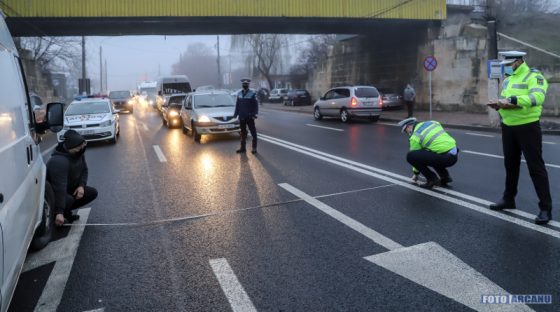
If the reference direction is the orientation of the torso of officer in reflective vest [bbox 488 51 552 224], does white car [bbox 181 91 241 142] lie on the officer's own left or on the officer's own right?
on the officer's own right

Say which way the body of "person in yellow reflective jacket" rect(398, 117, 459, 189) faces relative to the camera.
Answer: to the viewer's left

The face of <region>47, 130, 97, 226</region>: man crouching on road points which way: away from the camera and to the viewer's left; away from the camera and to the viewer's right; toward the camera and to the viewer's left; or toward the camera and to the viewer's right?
toward the camera and to the viewer's right

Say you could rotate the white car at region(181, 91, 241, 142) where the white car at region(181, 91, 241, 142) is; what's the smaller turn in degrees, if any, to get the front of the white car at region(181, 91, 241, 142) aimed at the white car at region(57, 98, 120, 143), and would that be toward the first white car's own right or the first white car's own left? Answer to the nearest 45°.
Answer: approximately 135° to the first white car's own right

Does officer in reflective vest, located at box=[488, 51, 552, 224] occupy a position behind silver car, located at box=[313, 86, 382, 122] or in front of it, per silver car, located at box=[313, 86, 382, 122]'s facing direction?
behind

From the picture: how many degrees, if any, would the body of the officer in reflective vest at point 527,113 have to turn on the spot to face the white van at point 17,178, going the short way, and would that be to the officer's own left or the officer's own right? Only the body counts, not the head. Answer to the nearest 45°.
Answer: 0° — they already face it

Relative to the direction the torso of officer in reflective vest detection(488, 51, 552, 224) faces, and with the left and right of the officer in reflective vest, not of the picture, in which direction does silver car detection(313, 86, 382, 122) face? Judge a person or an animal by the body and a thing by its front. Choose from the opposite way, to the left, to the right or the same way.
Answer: to the right

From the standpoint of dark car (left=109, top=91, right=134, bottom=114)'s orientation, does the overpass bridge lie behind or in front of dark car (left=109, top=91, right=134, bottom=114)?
in front

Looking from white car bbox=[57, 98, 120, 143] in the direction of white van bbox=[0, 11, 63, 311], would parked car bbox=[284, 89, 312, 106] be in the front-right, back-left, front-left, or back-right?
back-left
